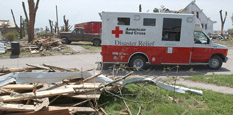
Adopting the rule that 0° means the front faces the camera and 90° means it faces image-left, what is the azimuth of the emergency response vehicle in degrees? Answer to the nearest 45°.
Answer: approximately 270°

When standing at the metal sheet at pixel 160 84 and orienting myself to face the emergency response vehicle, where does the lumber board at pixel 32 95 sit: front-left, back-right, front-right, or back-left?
back-left

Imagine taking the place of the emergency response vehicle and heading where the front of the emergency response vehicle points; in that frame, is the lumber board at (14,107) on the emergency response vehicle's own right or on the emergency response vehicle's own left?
on the emergency response vehicle's own right

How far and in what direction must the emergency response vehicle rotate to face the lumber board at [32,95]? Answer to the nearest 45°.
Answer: approximately 90° to its right

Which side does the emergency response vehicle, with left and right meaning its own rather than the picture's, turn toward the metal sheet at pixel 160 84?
right
